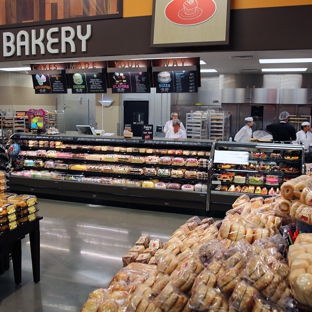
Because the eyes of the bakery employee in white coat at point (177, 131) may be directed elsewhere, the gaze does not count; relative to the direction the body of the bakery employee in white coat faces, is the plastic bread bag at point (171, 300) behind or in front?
in front

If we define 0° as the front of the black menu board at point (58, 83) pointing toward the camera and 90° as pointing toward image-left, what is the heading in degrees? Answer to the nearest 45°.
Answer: approximately 0°

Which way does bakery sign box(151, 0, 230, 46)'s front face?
toward the camera

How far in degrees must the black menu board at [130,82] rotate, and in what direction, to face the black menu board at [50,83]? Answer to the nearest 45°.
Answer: approximately 135° to its right

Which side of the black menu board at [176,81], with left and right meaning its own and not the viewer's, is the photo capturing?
front

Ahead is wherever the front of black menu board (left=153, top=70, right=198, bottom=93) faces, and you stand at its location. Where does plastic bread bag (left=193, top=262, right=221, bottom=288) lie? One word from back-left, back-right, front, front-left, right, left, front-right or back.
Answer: front

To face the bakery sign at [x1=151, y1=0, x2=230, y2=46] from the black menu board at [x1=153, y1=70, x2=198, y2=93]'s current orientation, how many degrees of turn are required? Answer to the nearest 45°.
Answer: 0° — it already faces it

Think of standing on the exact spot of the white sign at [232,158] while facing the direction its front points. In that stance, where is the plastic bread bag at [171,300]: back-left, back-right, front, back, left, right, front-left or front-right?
front

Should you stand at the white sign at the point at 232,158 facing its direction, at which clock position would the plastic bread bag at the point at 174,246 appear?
The plastic bread bag is roughly at 12 o'clock from the white sign.

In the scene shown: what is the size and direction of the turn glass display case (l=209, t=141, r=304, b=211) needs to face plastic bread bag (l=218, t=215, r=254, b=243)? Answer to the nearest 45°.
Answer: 0° — it already faces it

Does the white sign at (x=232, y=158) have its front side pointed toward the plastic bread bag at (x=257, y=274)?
yes

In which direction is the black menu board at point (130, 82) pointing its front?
toward the camera

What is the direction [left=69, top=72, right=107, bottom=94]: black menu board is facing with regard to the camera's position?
facing the viewer

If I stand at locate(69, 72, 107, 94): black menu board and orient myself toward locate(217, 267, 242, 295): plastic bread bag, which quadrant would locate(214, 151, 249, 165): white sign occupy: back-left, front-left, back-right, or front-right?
front-left

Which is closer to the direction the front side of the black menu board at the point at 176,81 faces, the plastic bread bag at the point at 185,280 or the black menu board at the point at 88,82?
the plastic bread bag

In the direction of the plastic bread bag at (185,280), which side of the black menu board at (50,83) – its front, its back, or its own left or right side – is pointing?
front
